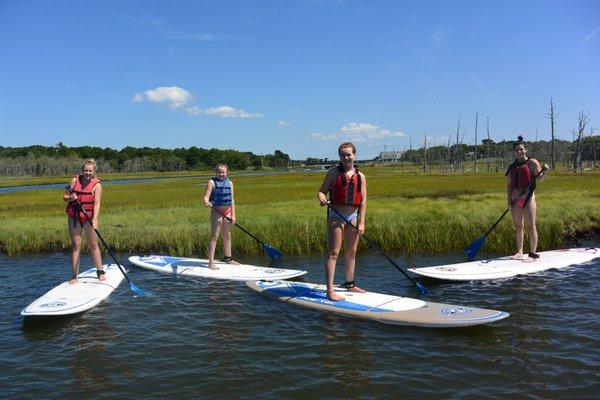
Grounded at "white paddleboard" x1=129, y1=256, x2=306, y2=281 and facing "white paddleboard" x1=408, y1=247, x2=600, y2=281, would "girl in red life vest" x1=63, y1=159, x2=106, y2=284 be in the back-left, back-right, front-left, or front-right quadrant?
back-right

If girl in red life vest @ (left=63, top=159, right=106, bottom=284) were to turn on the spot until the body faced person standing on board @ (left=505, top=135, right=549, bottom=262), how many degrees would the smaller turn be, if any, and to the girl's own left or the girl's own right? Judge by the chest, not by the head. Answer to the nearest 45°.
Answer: approximately 90° to the girl's own left

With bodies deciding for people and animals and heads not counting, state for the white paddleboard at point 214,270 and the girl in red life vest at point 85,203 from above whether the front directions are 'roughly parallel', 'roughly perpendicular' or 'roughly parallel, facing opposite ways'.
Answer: roughly perpendicular

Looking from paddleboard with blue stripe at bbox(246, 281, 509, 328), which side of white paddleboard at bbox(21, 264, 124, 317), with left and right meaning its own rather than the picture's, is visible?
left

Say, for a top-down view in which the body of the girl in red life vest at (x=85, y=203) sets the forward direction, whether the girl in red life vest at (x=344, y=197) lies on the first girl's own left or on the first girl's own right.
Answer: on the first girl's own left

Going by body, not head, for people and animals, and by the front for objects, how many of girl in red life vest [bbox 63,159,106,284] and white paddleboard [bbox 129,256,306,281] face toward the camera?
1

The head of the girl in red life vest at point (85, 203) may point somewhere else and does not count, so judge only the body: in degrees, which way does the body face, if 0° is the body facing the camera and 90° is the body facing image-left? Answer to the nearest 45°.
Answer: approximately 0°

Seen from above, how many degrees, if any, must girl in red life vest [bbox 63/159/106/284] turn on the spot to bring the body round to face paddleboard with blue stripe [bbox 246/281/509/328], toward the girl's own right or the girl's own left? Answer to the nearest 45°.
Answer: approximately 45° to the girl's own left
